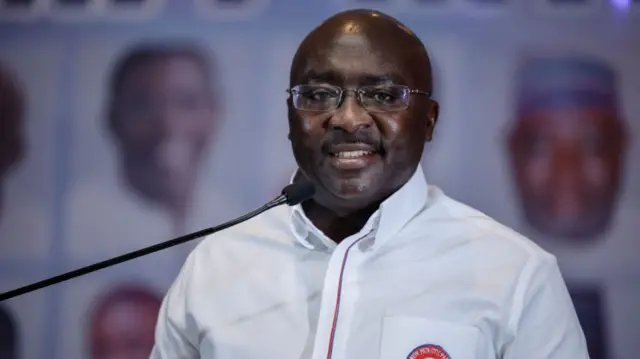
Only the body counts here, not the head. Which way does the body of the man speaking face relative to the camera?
toward the camera
